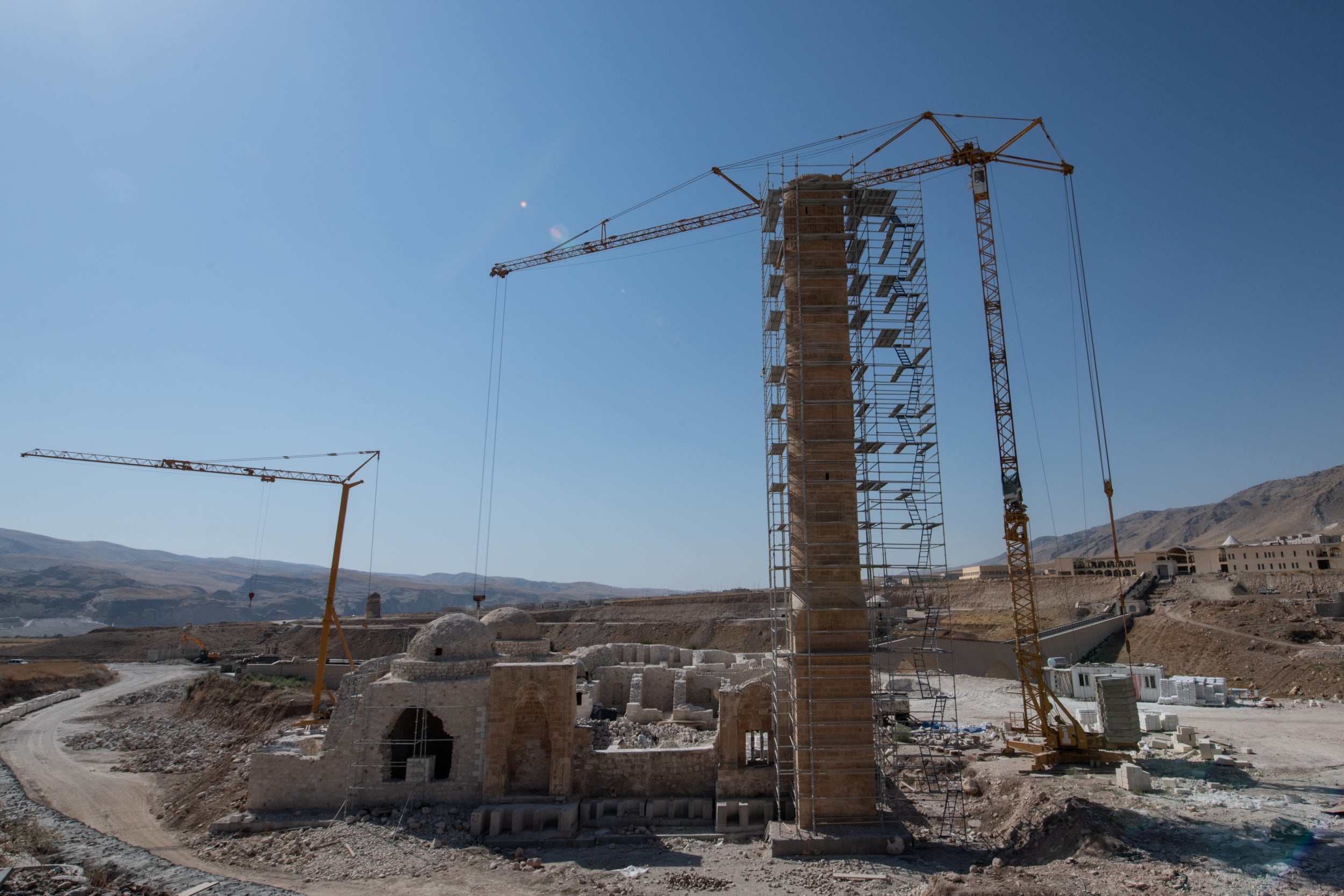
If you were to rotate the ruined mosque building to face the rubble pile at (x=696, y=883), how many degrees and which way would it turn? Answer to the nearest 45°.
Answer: approximately 45° to its left

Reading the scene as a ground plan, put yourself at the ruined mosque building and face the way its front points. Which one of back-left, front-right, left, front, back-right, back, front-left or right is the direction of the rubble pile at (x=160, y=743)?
back-right

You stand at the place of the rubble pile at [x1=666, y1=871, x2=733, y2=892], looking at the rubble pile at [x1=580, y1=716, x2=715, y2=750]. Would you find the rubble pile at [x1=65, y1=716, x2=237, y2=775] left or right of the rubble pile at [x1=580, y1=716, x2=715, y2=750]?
left

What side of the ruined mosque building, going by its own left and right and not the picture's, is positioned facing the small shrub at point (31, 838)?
front

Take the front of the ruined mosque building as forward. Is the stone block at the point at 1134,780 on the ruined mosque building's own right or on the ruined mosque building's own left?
on the ruined mosque building's own left

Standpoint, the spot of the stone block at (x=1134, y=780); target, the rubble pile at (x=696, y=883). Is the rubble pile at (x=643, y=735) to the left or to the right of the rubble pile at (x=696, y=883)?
right

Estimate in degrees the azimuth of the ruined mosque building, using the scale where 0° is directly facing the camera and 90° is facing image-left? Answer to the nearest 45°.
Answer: approximately 0°

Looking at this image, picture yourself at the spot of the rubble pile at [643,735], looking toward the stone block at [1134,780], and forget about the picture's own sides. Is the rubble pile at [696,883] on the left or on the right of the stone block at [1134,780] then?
right

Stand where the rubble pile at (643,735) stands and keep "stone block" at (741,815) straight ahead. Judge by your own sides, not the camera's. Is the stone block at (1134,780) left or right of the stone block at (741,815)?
left
